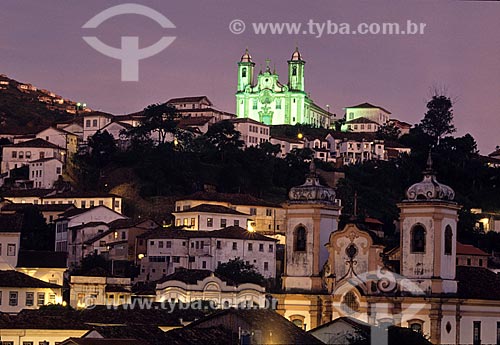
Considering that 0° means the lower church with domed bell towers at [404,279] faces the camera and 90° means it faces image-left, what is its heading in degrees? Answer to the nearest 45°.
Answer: approximately 45°
